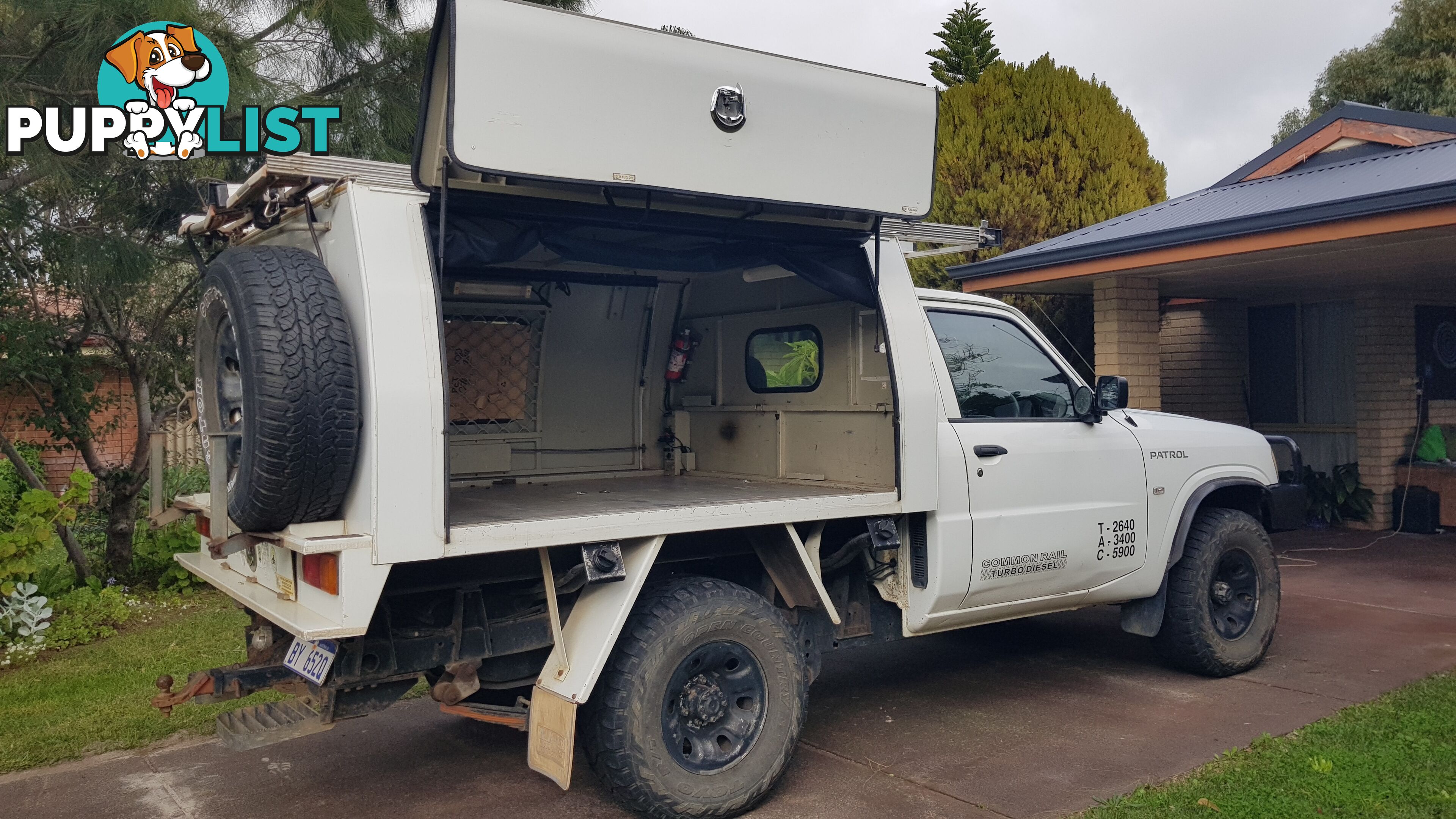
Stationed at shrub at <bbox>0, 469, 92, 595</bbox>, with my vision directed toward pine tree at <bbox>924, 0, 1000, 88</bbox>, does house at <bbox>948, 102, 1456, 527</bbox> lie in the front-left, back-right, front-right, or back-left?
front-right

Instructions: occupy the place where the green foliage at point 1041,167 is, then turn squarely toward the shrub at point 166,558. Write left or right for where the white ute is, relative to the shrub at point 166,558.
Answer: left

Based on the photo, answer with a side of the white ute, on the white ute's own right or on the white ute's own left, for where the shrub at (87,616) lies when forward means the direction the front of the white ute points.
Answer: on the white ute's own left

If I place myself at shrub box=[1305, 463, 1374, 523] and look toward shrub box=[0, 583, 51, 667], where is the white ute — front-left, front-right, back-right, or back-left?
front-left

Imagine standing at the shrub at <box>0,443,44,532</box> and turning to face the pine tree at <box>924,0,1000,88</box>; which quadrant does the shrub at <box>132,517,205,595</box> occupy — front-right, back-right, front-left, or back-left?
front-right

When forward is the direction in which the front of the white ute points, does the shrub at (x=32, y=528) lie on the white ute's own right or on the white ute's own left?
on the white ute's own left

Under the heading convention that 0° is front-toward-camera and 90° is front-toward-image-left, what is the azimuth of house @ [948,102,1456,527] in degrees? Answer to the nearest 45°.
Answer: approximately 45°

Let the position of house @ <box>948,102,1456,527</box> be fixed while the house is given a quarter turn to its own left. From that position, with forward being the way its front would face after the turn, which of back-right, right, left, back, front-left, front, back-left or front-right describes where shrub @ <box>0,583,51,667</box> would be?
right

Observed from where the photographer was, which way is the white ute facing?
facing away from the viewer and to the right of the viewer

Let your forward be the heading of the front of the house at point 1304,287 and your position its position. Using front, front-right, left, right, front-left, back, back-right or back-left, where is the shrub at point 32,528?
front

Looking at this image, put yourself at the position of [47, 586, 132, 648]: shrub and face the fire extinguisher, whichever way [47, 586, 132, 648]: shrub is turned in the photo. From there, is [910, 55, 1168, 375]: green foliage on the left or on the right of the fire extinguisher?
left

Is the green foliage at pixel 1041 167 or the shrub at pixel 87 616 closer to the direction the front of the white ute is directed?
the green foliage

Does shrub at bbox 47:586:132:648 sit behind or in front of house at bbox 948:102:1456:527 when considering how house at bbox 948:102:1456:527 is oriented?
in front

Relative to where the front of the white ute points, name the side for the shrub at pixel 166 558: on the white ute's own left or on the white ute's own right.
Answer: on the white ute's own left

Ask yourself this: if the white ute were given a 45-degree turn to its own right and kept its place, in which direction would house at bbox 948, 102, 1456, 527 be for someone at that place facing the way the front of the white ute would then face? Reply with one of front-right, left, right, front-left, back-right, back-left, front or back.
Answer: front-left

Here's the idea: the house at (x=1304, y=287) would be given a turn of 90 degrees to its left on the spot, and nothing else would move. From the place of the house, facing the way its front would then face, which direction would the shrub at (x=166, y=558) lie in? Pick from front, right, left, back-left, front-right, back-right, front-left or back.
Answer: right

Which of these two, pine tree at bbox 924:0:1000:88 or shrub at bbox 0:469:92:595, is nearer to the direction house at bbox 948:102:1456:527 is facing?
the shrub
